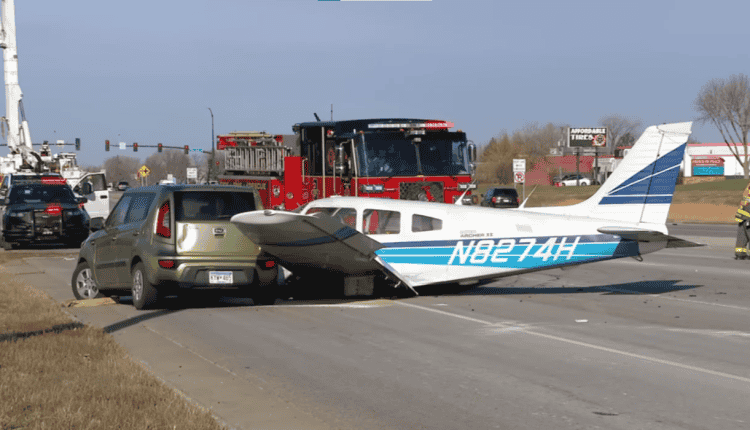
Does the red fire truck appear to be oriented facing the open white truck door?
no

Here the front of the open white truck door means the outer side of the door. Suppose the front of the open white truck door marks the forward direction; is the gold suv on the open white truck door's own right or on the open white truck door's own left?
on the open white truck door's own left

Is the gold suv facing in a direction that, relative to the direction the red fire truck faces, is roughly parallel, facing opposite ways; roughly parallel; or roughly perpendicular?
roughly parallel, facing opposite ways

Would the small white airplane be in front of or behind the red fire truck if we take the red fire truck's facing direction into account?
in front

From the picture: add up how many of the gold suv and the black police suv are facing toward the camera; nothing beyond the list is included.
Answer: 1

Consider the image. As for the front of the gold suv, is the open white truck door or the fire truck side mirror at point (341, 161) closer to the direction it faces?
the open white truck door

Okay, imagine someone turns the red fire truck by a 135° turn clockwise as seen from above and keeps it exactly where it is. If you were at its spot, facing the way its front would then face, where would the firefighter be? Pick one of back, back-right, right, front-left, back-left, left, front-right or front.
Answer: back

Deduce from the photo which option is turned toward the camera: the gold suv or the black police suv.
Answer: the black police suv

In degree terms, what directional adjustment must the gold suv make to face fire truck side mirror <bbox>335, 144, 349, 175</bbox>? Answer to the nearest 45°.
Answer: approximately 90° to its right

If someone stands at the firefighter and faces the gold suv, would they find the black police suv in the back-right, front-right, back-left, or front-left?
front-right

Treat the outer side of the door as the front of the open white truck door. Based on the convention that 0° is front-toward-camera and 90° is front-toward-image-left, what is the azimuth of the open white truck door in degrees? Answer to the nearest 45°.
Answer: approximately 45°

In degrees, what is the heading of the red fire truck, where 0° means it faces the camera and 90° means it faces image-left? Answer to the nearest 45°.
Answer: approximately 315°

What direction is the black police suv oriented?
toward the camera

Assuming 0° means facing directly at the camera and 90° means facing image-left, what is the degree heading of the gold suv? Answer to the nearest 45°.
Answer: approximately 135°
